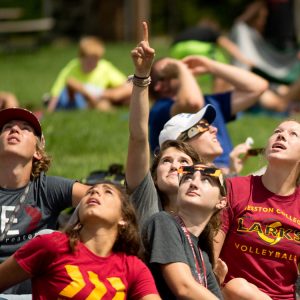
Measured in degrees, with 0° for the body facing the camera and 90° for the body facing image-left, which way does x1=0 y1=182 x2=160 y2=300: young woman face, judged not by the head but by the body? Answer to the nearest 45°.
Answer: approximately 0°

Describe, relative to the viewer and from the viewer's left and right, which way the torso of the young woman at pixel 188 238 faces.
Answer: facing the viewer and to the right of the viewer

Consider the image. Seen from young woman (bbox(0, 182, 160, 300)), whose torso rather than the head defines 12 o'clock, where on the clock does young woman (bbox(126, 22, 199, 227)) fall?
young woman (bbox(126, 22, 199, 227)) is roughly at 7 o'clock from young woman (bbox(0, 182, 160, 300)).

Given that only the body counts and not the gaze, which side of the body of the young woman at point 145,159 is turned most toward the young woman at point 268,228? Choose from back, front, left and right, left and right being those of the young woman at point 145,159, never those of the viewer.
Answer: left
